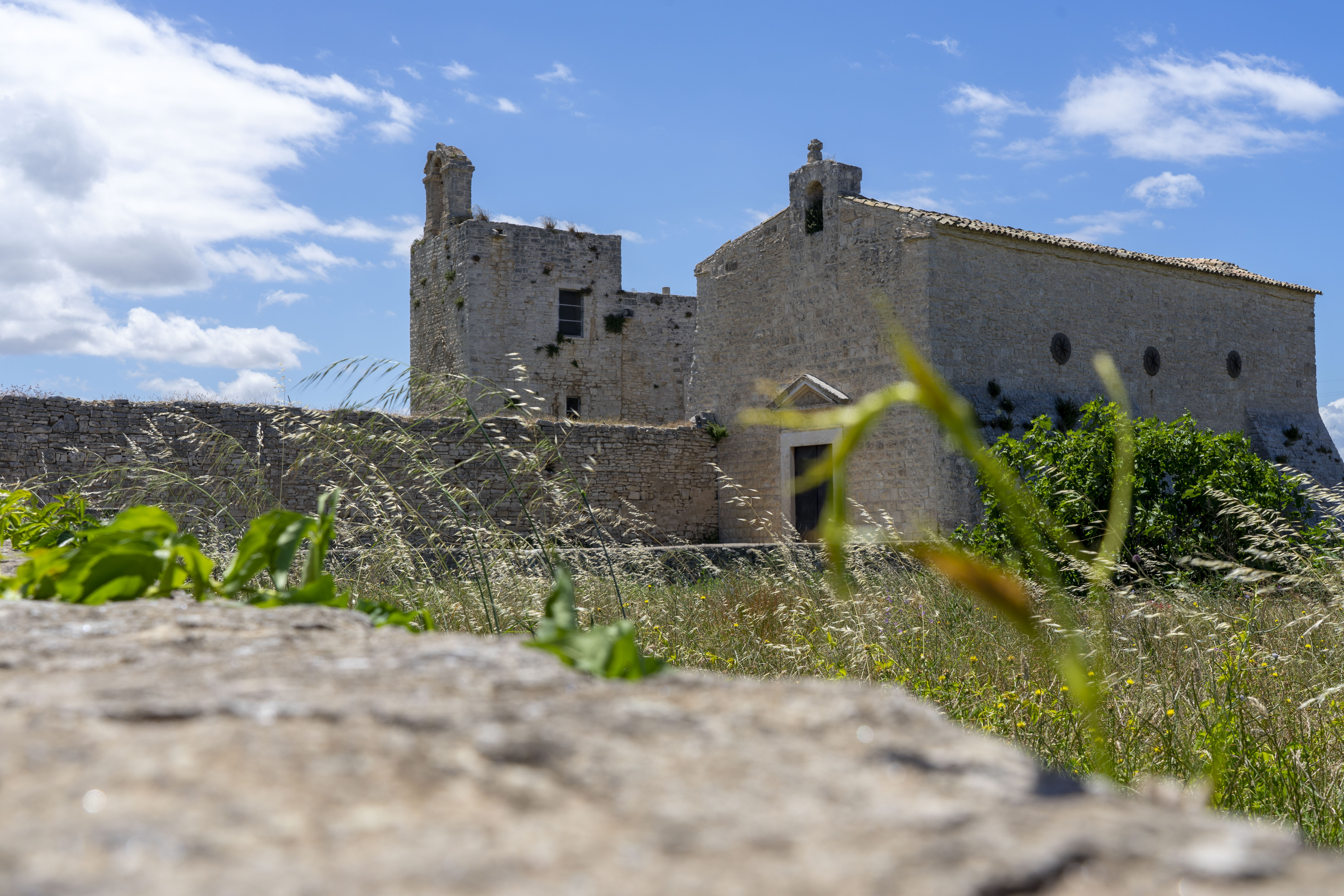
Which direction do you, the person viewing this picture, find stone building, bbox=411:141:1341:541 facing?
facing the viewer and to the left of the viewer

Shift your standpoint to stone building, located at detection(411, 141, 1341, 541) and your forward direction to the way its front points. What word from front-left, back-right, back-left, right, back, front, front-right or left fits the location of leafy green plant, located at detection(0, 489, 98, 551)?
front-left

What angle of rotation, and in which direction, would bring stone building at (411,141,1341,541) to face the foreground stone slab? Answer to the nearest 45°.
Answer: approximately 45° to its left

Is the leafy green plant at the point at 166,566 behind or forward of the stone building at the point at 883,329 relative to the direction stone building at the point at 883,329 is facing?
forward

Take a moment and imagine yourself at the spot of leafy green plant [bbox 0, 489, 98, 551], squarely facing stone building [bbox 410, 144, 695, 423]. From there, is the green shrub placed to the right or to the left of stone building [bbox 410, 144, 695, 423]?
right

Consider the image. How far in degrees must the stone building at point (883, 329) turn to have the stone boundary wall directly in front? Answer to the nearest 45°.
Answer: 0° — it already faces it

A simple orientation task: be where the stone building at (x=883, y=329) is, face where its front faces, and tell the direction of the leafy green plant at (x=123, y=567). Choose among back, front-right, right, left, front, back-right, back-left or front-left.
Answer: front-left

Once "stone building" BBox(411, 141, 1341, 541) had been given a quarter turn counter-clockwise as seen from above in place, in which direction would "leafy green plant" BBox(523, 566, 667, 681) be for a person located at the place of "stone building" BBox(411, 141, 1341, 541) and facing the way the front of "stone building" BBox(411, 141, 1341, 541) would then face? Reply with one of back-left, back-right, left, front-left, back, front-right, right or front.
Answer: front-right
